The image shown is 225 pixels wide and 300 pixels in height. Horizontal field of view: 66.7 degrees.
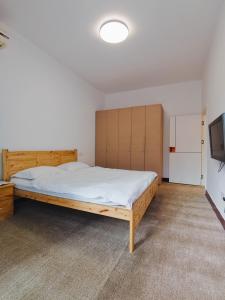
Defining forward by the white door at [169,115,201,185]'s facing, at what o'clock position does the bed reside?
The bed is roughly at 1 o'clock from the white door.

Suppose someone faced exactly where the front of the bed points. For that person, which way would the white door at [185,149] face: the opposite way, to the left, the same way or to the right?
to the right

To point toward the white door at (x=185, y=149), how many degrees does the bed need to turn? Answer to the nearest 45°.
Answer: approximately 90° to its left

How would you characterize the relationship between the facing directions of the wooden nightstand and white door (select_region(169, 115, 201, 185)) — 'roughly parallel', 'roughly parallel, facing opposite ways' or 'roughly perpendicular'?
roughly perpendicular

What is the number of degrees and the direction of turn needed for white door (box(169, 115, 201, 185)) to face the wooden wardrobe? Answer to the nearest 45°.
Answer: approximately 90° to its right

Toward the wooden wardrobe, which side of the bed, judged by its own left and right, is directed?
left

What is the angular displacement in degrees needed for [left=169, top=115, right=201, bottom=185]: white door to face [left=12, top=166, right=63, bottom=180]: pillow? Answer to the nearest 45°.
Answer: approximately 45° to its right

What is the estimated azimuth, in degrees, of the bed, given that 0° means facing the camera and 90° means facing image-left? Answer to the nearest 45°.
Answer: approximately 315°
